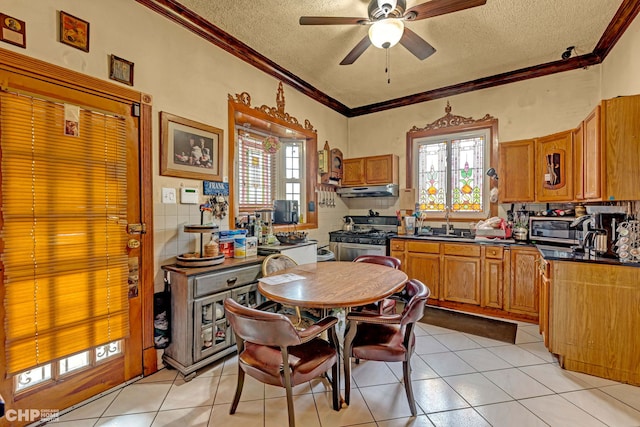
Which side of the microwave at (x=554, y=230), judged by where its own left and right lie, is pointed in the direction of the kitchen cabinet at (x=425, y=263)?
right

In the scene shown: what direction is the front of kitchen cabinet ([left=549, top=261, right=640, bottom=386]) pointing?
to the viewer's left

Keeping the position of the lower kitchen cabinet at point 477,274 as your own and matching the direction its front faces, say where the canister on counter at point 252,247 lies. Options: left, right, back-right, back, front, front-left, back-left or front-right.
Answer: front-right

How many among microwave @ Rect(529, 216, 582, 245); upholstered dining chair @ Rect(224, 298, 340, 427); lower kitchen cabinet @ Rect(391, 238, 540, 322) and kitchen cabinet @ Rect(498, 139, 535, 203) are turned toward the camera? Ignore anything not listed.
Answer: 3

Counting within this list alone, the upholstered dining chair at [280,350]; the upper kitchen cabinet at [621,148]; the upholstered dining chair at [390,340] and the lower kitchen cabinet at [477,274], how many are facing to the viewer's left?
2

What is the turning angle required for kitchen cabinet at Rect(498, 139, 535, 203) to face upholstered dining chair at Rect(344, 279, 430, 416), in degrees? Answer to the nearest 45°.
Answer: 0° — it already faces it

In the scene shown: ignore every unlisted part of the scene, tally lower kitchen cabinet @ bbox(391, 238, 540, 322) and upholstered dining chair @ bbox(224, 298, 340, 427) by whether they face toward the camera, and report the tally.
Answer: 1

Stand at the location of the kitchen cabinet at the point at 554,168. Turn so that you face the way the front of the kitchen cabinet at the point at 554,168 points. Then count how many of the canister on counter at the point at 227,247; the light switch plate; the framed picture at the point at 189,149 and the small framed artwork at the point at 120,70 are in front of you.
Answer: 4

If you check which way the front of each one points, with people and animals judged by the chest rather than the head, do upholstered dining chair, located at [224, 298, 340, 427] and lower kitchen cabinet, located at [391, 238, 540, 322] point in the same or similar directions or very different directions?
very different directions

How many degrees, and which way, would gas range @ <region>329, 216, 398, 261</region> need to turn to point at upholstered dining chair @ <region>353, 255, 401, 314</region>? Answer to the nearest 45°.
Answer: approximately 45° to its left
